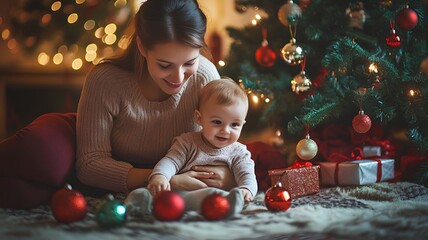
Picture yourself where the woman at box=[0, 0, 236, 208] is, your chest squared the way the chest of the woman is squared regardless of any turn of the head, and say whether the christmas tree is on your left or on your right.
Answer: on your left

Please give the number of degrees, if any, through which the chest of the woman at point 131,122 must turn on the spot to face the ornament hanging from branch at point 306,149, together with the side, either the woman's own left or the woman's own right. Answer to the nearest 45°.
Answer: approximately 45° to the woman's own left

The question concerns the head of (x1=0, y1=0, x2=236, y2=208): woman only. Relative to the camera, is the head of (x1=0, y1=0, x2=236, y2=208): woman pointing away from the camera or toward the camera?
toward the camera

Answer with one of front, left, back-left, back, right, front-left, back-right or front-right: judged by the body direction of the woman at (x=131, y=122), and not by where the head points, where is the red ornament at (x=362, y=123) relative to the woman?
front-left

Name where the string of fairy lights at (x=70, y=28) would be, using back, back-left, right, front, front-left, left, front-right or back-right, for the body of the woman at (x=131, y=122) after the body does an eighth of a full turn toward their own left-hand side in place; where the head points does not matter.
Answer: left

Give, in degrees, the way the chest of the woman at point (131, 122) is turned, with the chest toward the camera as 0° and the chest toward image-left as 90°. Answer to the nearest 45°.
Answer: approximately 315°
